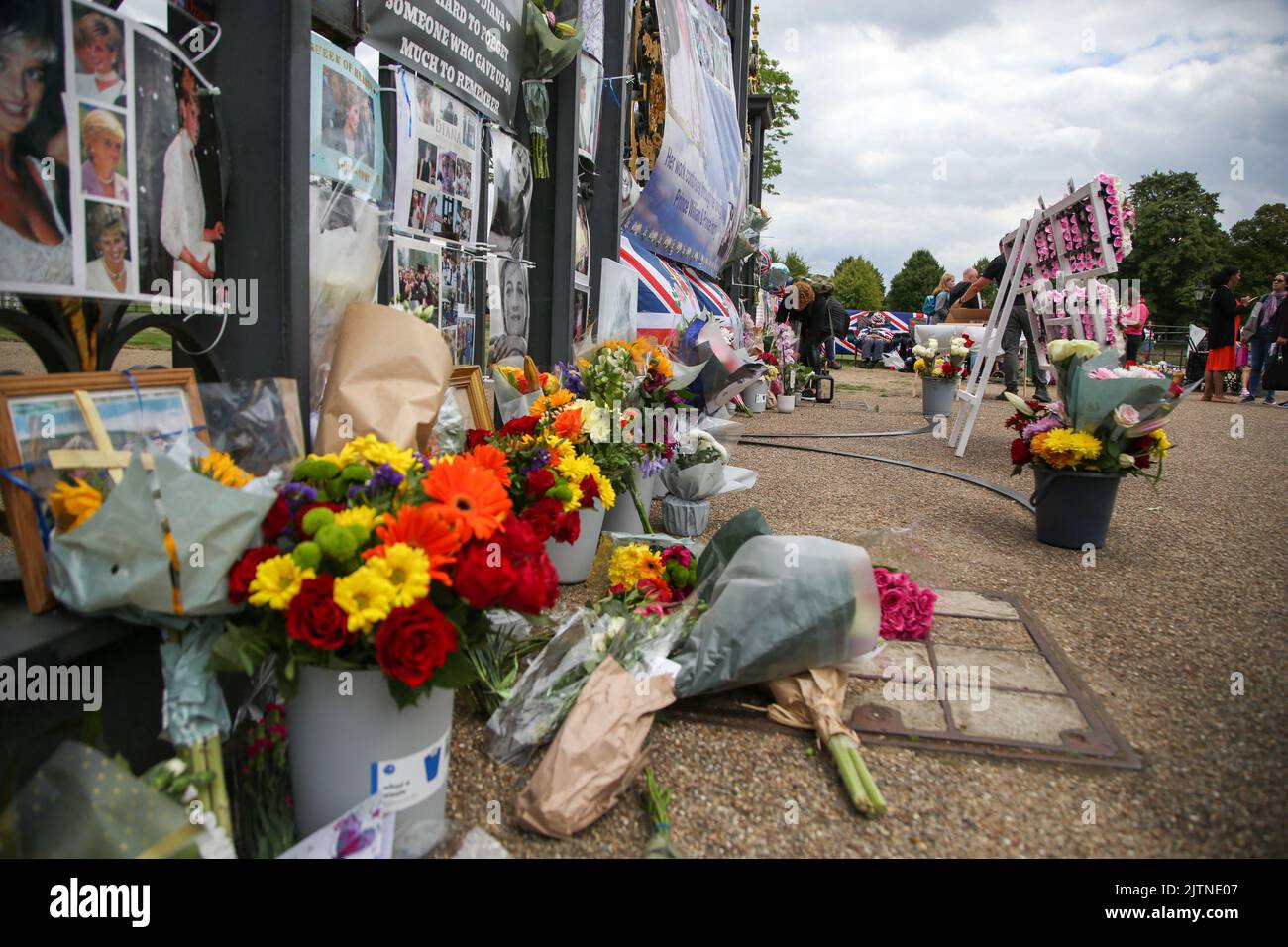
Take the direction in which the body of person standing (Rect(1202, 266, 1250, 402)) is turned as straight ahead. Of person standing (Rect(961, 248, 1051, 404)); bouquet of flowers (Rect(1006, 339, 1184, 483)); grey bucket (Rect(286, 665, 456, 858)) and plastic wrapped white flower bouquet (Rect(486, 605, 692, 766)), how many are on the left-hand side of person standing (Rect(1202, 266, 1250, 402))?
0

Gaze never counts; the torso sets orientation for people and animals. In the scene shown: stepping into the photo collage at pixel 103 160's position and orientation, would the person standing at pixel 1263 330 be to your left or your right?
on your left

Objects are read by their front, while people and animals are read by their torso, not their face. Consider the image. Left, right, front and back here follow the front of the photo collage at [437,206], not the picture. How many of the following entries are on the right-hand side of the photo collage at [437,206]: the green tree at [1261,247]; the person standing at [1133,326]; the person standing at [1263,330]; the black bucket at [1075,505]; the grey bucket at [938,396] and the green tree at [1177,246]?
0

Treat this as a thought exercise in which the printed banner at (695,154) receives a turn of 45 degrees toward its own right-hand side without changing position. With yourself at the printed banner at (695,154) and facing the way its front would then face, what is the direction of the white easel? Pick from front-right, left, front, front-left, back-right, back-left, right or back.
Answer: front-left

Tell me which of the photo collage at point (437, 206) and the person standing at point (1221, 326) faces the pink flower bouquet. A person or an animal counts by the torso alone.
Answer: the photo collage

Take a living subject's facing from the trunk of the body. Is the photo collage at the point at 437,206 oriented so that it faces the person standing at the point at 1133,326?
no

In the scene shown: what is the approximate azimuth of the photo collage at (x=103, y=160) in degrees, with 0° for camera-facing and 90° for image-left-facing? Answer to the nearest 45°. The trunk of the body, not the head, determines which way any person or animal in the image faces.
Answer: approximately 315°

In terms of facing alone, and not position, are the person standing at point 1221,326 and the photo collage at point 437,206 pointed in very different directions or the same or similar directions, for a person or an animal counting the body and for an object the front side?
same or similar directions

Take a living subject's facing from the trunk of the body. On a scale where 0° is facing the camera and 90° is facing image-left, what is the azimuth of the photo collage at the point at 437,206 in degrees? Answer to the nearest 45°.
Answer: approximately 315°

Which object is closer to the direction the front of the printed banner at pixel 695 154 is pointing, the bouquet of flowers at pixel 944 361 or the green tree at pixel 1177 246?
the bouquet of flowers

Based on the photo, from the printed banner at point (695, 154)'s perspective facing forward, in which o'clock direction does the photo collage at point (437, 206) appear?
The photo collage is roughly at 2 o'clock from the printed banner.

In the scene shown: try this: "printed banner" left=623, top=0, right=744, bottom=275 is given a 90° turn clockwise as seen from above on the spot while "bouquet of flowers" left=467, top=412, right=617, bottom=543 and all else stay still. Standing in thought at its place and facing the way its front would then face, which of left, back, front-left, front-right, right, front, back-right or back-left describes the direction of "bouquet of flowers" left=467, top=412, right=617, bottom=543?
front-left

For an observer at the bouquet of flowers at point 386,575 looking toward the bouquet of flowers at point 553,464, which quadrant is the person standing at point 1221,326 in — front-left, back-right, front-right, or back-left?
front-right

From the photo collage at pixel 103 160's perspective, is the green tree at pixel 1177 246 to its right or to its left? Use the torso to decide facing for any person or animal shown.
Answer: on its left

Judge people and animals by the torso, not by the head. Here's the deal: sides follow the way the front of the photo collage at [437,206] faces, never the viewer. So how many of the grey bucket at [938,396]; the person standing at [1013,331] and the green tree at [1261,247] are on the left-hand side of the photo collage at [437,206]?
3

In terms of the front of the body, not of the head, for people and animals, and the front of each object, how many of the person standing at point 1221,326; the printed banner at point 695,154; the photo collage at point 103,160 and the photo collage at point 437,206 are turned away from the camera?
0

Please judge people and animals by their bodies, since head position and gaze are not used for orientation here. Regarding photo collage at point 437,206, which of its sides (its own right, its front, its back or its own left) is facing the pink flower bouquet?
front
